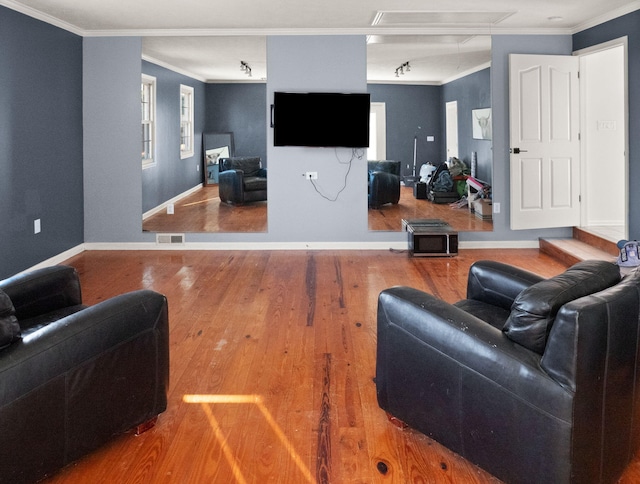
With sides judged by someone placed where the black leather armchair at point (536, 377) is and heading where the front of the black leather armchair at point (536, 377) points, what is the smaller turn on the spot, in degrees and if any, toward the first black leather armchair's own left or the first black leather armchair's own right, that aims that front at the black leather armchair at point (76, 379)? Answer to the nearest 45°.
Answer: approximately 45° to the first black leather armchair's own left

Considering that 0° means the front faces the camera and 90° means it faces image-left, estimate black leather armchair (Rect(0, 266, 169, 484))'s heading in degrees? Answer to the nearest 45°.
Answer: approximately 225°

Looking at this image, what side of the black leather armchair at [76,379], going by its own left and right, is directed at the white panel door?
front

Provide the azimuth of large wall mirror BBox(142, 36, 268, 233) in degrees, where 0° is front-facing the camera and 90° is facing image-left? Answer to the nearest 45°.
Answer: approximately 0°

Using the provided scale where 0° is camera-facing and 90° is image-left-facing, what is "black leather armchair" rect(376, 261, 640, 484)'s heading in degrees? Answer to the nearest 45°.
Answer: approximately 135°

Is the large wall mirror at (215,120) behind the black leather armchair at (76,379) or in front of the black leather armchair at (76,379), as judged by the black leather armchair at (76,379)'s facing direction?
in front

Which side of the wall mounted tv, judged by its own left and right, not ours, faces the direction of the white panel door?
left
